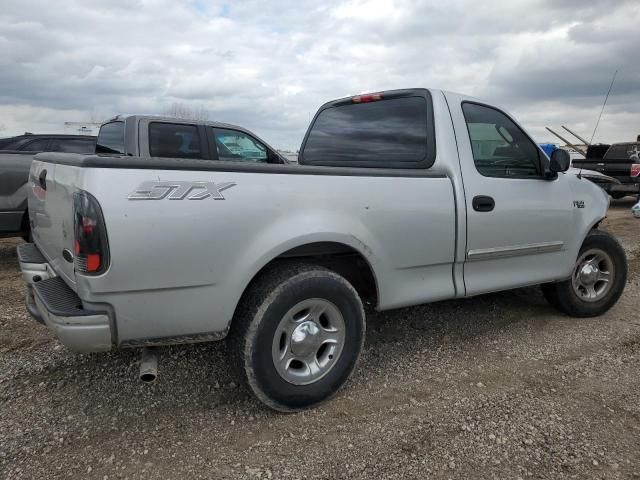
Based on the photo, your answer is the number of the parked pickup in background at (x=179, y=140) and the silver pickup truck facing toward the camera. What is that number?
0

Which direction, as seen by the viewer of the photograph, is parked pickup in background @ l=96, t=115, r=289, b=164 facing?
facing away from the viewer and to the right of the viewer

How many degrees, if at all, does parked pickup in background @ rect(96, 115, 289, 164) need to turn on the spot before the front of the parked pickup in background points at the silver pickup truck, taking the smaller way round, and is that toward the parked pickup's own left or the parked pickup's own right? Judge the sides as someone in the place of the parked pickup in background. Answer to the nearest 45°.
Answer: approximately 135° to the parked pickup's own right

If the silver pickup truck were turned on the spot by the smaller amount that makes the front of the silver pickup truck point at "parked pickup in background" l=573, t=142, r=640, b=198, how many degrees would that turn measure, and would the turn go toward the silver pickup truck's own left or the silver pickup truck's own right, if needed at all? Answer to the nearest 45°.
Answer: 0° — it already faces it

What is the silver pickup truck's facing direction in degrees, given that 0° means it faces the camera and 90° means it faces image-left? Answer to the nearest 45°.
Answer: approximately 225°

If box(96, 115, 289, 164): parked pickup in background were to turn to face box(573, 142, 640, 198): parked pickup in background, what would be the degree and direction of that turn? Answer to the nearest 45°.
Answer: approximately 45° to its right

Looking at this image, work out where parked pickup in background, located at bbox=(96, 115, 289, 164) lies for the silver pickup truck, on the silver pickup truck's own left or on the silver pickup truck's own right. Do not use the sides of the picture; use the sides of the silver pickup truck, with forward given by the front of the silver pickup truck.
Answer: on the silver pickup truck's own left
